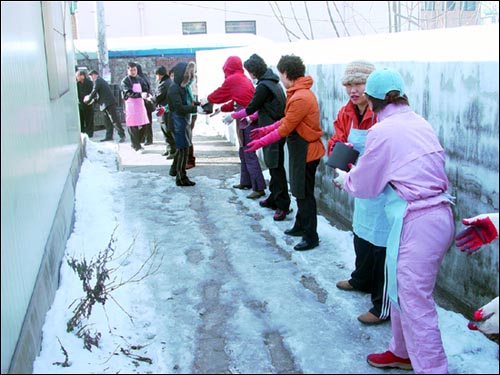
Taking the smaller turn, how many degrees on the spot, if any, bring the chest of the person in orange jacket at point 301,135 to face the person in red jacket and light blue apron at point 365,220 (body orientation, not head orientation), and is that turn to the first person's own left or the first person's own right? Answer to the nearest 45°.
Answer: approximately 90° to the first person's own left

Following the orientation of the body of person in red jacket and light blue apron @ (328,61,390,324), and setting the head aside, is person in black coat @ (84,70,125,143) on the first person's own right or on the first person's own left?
on the first person's own right

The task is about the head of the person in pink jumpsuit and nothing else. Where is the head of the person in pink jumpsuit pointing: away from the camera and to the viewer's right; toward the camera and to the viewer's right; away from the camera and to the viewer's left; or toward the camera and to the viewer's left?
away from the camera and to the viewer's left

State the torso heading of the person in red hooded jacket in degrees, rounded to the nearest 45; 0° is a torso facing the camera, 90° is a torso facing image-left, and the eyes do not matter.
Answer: approximately 90°

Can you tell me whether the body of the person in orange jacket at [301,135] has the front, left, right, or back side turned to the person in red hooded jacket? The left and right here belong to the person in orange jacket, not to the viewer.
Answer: right

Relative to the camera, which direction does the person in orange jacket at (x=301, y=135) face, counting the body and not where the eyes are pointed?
to the viewer's left

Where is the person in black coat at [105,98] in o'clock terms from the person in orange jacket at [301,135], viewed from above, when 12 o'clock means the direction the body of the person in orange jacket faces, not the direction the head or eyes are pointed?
The person in black coat is roughly at 2 o'clock from the person in orange jacket.

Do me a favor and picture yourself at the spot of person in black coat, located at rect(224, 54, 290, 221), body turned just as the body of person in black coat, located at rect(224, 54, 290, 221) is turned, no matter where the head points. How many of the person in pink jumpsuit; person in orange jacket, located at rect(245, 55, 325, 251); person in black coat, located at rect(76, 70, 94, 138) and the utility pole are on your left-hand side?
2

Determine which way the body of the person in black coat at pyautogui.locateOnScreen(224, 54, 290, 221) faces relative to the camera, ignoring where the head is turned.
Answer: to the viewer's left
